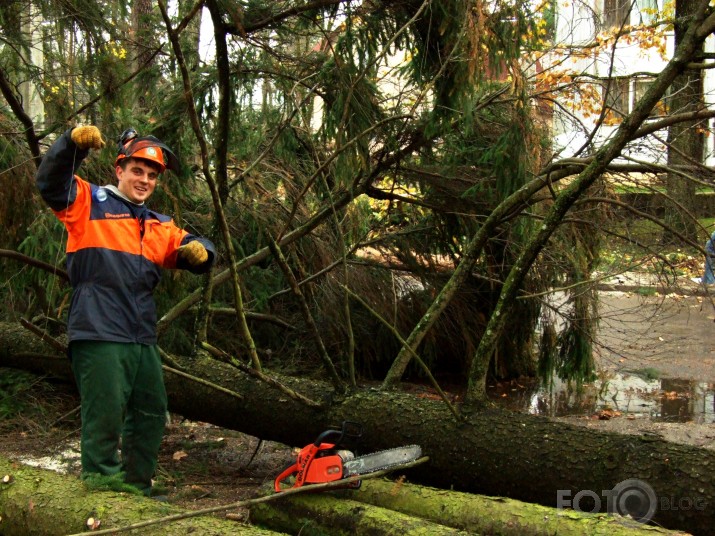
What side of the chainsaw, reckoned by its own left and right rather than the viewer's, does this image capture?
right

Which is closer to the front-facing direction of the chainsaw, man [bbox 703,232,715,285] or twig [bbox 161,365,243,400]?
the man

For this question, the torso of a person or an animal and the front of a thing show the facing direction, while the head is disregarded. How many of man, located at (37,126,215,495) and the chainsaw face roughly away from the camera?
0

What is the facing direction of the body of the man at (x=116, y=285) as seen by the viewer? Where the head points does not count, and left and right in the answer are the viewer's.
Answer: facing the viewer and to the right of the viewer

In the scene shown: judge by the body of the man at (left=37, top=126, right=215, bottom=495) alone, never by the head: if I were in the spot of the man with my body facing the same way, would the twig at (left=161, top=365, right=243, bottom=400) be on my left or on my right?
on my left
